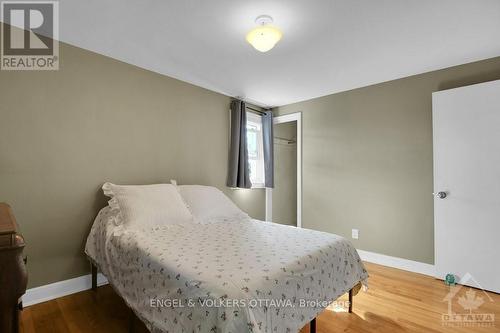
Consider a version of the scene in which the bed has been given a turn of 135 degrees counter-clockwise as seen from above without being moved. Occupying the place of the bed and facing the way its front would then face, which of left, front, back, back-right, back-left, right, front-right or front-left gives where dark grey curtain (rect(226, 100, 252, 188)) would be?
front

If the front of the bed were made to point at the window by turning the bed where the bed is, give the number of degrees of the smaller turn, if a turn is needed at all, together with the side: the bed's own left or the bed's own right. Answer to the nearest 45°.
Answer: approximately 135° to the bed's own left

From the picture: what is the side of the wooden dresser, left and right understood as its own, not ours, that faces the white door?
front

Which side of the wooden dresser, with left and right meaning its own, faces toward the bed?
front

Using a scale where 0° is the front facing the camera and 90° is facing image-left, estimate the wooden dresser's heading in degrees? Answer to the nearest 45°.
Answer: approximately 270°

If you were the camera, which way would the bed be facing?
facing the viewer and to the right of the viewer

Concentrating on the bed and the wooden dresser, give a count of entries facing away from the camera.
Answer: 0

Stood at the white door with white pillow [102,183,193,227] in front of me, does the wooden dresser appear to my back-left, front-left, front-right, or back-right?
front-left

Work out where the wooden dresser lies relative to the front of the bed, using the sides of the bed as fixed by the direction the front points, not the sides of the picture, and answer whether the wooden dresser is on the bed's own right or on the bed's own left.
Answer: on the bed's own right
